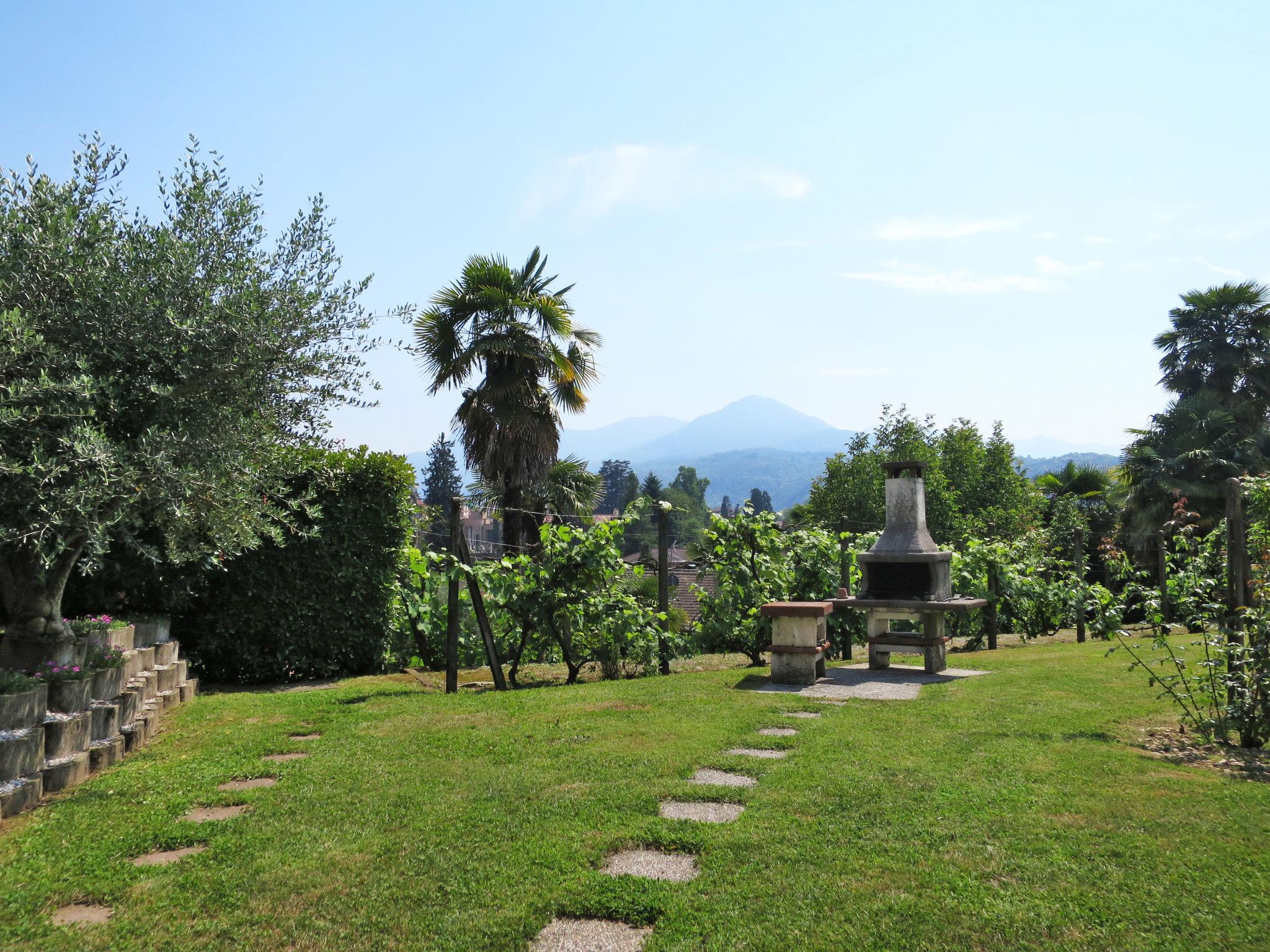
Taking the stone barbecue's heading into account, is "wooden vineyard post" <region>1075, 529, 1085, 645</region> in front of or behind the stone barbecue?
behind

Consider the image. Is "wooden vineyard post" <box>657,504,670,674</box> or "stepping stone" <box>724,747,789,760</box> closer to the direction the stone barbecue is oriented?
the stepping stone

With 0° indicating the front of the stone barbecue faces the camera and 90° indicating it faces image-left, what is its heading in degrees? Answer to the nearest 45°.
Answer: approximately 0°

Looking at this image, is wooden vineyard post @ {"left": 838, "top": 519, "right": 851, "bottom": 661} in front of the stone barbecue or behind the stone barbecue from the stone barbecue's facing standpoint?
behind

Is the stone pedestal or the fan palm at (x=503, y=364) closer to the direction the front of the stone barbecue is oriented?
the stone pedestal

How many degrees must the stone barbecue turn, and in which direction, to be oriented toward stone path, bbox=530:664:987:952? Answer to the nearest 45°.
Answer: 0° — it already faces it

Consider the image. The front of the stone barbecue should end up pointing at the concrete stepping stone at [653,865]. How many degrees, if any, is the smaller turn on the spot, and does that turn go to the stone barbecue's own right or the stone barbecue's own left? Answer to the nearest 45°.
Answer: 0° — it already faces it

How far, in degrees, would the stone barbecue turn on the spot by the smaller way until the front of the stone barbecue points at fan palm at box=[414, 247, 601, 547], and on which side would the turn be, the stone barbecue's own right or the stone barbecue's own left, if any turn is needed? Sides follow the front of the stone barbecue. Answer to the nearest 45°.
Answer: approximately 135° to the stone barbecue's own right

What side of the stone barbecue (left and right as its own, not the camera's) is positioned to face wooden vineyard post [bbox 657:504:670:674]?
right

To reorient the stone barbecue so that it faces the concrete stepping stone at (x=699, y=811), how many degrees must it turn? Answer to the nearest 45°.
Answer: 0° — it already faces it

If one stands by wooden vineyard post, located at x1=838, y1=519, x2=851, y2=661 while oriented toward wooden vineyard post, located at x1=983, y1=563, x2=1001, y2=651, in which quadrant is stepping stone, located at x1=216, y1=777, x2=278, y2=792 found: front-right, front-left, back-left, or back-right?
back-right

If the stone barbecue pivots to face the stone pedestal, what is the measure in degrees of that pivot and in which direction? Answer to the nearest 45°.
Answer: approximately 45° to its right
